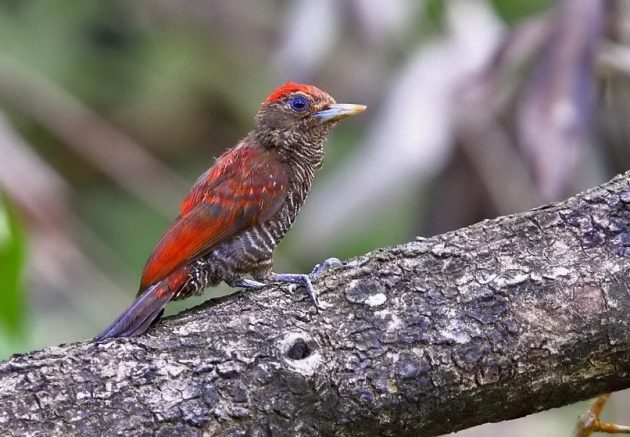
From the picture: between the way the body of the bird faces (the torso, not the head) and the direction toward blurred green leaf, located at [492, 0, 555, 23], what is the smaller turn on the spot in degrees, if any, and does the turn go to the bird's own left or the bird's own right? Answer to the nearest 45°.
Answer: approximately 45° to the bird's own left

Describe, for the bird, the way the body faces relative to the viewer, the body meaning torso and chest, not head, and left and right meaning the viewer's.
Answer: facing to the right of the viewer

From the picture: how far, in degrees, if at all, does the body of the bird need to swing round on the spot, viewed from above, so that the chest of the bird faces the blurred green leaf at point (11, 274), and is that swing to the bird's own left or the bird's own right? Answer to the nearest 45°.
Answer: approximately 135° to the bird's own left
